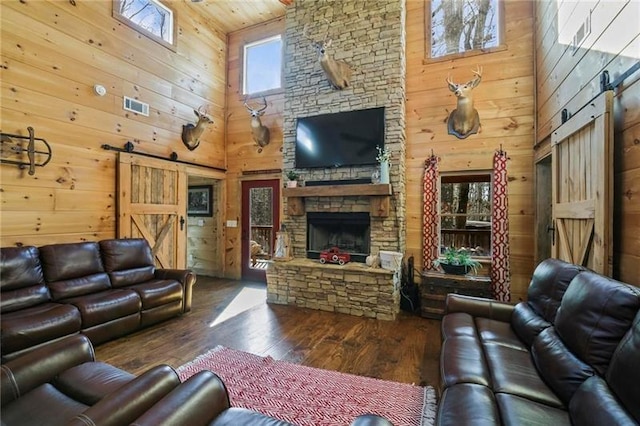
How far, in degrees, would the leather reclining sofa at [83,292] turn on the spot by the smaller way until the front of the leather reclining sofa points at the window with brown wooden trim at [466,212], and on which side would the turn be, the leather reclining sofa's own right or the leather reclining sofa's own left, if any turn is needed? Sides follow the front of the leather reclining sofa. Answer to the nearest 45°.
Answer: approximately 45° to the leather reclining sofa's own left

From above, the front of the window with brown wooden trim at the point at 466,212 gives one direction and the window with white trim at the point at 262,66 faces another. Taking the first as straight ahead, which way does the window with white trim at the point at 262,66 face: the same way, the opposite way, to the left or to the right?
the same way

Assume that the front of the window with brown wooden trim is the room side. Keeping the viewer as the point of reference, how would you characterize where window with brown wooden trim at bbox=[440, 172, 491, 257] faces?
facing the viewer

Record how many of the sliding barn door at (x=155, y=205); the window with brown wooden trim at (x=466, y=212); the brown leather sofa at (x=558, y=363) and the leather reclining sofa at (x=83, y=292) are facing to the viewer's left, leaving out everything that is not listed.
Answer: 1

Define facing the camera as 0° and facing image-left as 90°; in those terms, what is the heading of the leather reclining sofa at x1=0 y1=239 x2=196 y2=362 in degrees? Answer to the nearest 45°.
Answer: approximately 315°

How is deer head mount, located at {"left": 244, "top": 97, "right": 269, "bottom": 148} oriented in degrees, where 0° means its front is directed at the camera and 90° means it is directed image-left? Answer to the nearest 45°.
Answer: approximately 45°

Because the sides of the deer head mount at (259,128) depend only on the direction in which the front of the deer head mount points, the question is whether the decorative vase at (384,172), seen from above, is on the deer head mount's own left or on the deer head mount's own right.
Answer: on the deer head mount's own left

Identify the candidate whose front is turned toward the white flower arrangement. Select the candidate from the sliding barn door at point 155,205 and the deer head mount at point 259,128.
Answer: the sliding barn door

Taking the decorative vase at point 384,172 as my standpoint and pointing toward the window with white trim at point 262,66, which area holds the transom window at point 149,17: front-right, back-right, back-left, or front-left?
front-left

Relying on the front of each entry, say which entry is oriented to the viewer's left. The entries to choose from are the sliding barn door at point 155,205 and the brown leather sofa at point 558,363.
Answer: the brown leather sofa

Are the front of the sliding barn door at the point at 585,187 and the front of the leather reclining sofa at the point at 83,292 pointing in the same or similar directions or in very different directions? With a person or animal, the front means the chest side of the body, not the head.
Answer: very different directions

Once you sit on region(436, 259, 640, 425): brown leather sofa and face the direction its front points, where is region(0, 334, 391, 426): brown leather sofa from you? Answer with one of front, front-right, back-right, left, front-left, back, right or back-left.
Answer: front-left

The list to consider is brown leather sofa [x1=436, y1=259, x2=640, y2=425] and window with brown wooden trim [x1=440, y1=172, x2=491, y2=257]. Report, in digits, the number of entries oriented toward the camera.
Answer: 1

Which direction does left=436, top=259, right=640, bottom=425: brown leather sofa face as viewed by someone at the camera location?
facing to the left of the viewer

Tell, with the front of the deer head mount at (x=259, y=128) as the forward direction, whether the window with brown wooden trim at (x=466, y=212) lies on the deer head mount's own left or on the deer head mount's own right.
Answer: on the deer head mount's own left

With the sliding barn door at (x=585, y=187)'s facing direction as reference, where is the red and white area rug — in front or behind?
in front

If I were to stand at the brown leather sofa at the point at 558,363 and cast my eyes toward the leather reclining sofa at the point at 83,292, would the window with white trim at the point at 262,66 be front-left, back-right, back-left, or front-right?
front-right

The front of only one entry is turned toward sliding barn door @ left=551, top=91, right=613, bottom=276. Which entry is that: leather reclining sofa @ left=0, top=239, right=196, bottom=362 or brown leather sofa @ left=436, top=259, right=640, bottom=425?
the leather reclining sofa

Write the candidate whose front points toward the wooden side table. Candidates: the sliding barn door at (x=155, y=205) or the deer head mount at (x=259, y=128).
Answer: the sliding barn door

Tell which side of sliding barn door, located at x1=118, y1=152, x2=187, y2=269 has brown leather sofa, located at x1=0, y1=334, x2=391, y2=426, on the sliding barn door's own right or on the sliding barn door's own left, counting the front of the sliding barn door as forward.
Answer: on the sliding barn door's own right

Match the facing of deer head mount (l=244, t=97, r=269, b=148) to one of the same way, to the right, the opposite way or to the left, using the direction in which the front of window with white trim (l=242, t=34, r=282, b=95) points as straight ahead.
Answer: the same way

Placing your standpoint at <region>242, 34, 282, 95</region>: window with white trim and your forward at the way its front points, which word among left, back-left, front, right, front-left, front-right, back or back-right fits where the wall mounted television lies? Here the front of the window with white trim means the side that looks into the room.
left
